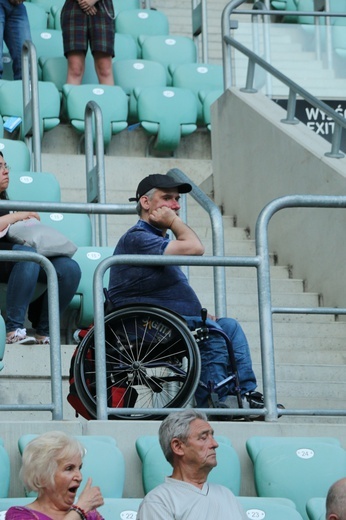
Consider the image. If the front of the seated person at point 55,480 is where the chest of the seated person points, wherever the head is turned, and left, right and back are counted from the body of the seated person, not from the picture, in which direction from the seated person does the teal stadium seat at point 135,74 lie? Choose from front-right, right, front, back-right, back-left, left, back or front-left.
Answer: back-left

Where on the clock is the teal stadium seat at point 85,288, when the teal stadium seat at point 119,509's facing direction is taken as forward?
the teal stadium seat at point 85,288 is roughly at 6 o'clock from the teal stadium seat at point 119,509.

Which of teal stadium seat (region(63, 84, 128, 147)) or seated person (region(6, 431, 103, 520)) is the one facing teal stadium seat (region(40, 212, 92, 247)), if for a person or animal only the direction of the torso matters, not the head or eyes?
teal stadium seat (region(63, 84, 128, 147))

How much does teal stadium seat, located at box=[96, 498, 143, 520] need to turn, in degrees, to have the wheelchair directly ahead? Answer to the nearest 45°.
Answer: approximately 180°

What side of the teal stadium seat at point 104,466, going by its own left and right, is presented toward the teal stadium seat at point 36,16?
back

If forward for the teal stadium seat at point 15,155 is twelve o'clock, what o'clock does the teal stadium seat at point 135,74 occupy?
the teal stadium seat at point 135,74 is roughly at 7 o'clock from the teal stadium seat at point 15,155.

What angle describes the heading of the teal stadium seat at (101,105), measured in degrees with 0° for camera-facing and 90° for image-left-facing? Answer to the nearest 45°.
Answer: approximately 0°
